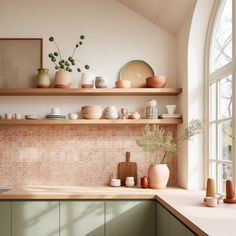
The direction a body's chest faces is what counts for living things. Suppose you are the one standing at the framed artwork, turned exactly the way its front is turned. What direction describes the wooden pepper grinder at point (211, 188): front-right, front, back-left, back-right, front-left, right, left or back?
front-left

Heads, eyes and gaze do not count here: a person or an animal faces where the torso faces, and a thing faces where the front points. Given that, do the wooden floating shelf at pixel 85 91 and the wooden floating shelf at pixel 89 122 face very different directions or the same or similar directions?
same or similar directions

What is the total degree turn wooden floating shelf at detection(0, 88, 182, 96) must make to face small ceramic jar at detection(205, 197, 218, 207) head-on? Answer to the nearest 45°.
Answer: approximately 45° to its left

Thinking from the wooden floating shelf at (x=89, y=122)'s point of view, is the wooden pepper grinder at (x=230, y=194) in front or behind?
in front

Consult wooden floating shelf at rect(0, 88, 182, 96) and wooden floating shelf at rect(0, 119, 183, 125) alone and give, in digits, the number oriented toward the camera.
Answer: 2

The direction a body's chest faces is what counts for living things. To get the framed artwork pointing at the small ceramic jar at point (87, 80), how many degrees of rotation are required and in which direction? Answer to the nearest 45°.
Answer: approximately 45° to its left

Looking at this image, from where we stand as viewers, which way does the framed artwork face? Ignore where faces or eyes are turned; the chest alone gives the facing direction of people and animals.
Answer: facing the viewer

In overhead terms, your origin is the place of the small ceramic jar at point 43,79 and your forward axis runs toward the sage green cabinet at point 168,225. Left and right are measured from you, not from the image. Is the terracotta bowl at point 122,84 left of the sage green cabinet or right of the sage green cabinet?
left

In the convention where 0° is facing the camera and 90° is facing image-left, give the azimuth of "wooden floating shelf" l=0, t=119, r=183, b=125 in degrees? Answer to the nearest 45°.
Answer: approximately 0°

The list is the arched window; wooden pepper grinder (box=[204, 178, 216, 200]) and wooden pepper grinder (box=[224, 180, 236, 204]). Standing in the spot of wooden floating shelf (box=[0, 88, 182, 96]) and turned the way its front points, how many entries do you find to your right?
0

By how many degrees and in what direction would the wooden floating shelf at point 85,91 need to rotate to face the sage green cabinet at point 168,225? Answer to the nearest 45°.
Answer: approximately 45° to its left
